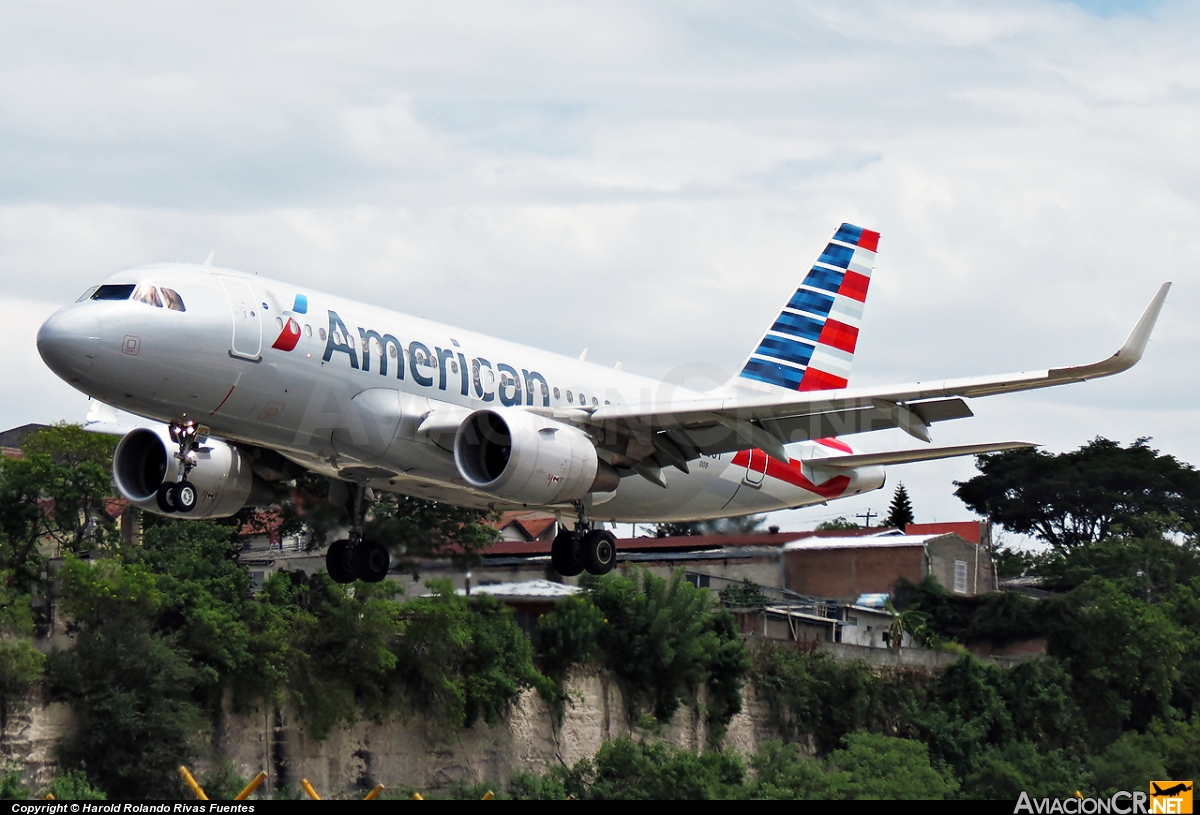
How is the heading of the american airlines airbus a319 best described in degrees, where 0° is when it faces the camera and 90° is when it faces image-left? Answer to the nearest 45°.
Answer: approximately 45°

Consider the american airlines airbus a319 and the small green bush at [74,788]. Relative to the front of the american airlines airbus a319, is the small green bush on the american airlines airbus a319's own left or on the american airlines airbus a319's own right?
on the american airlines airbus a319's own right

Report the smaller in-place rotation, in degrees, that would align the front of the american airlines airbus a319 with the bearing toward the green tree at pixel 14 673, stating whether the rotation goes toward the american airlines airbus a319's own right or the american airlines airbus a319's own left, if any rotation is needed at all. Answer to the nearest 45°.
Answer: approximately 90° to the american airlines airbus a319's own right

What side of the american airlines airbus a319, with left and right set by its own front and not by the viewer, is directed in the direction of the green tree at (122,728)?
right
